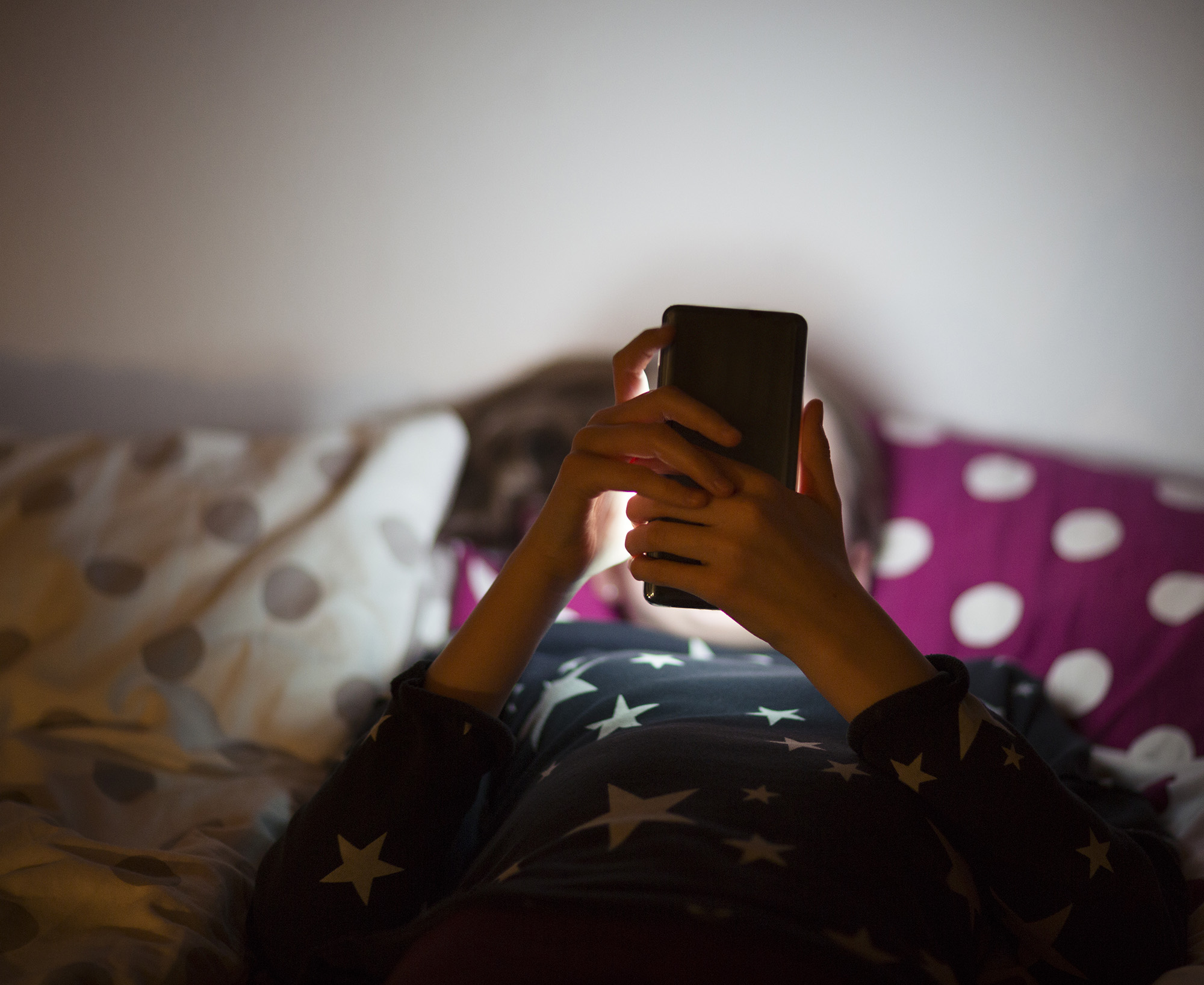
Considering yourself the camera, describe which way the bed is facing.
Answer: facing the viewer
